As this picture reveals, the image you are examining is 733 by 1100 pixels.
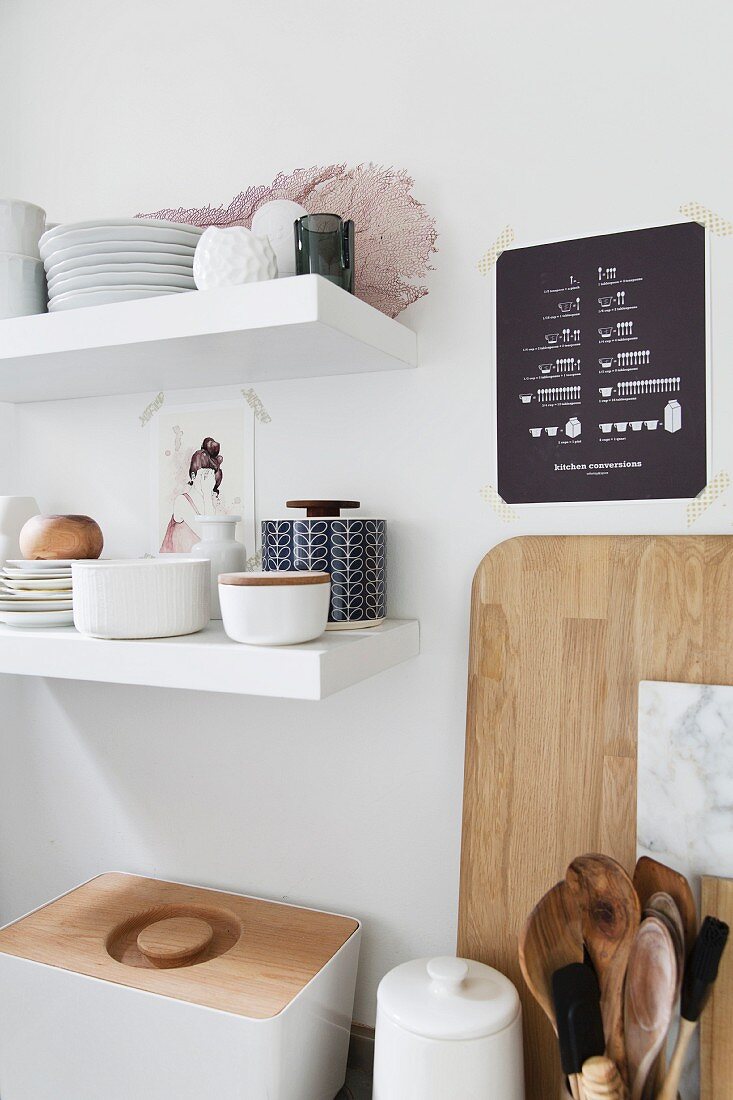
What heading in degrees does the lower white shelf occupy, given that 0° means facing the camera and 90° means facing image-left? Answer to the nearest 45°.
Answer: approximately 0°
